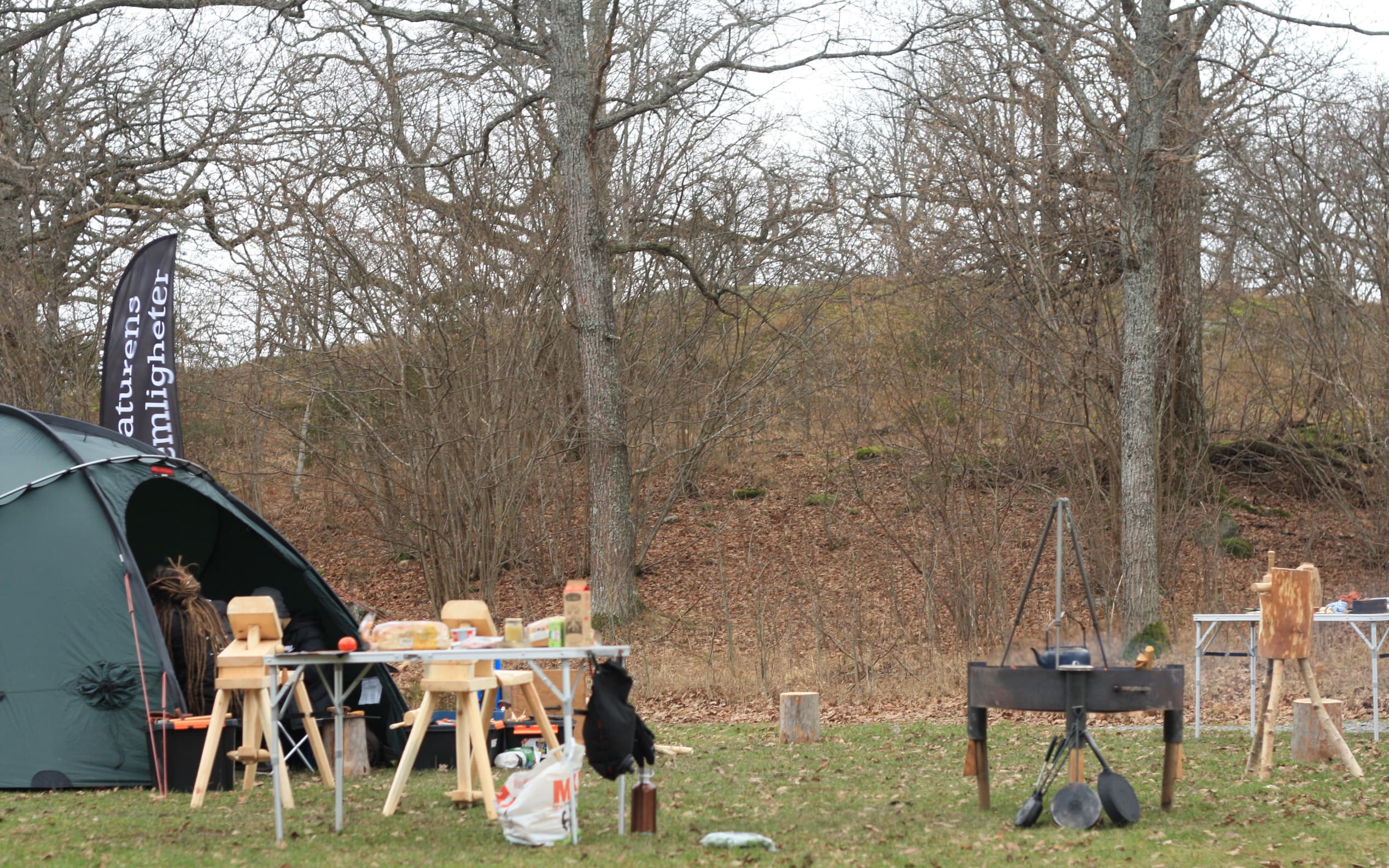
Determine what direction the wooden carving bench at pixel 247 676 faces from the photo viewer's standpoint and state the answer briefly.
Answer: facing the viewer and to the left of the viewer

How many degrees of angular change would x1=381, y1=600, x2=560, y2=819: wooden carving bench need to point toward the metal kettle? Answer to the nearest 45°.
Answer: approximately 135° to its left

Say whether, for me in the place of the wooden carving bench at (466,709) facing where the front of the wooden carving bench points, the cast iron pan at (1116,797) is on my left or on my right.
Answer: on my left

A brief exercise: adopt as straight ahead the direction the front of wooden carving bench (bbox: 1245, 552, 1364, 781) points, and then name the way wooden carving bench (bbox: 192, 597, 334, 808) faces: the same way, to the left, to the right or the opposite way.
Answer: the same way

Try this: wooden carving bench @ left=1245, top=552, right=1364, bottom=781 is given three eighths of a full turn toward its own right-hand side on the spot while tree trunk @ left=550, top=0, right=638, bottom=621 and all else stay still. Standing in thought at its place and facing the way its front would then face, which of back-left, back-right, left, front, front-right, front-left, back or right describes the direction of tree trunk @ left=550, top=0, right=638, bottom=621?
front

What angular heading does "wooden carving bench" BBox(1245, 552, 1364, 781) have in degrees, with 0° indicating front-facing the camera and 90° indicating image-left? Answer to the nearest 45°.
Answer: approximately 0°

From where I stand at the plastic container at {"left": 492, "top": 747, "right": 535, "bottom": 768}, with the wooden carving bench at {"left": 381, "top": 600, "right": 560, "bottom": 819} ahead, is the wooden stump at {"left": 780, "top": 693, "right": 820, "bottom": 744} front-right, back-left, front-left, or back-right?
back-left

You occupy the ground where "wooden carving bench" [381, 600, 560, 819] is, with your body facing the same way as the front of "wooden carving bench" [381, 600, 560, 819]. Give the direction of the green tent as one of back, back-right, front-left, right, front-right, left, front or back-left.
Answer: right

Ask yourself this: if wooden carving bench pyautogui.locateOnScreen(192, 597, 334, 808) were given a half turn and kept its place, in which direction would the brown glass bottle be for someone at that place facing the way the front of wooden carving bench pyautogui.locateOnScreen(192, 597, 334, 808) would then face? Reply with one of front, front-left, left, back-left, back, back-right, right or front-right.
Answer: right

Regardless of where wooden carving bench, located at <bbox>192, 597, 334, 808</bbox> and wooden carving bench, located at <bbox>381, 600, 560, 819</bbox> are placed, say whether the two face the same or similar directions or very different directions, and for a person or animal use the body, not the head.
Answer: same or similar directions

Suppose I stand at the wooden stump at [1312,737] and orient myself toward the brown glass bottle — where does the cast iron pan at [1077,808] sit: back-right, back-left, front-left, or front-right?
front-left

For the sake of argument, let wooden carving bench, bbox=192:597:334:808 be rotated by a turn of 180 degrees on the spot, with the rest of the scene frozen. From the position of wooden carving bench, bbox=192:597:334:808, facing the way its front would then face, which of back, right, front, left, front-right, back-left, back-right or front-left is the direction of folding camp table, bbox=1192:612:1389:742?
front-right

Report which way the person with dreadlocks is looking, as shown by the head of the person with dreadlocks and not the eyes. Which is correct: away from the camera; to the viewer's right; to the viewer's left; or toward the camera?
away from the camera

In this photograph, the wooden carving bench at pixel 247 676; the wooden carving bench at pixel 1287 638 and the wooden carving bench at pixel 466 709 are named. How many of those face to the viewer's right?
0

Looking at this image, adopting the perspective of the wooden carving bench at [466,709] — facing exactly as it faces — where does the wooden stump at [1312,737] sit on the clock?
The wooden stump is roughly at 7 o'clock from the wooden carving bench.

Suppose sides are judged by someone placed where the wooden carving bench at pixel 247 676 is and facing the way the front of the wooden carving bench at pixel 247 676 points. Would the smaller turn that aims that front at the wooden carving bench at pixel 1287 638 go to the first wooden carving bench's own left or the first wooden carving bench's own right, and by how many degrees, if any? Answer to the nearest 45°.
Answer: approximately 135° to the first wooden carving bench's own left

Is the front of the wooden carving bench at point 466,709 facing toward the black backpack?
no
